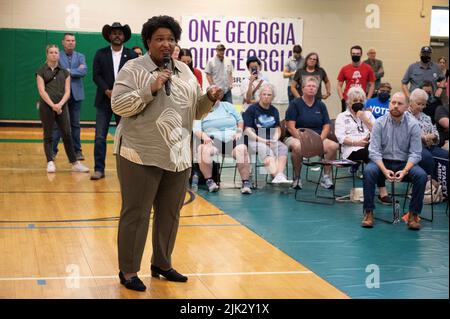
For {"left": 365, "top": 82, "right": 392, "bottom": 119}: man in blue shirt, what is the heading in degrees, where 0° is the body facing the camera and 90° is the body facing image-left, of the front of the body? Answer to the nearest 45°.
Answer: approximately 45°

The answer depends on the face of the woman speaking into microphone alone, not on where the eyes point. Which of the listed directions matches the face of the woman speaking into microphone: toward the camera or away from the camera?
toward the camera

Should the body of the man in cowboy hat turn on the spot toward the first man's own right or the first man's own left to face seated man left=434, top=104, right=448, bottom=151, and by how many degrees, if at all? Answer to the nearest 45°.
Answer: approximately 90° to the first man's own left

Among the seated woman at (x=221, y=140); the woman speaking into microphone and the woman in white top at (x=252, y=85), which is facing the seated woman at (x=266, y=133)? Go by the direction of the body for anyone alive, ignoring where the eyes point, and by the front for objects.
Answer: the woman in white top

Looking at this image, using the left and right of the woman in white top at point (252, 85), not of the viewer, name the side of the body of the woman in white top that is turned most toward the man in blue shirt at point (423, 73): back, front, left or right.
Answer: left

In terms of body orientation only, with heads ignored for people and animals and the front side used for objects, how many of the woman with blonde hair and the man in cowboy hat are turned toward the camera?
2

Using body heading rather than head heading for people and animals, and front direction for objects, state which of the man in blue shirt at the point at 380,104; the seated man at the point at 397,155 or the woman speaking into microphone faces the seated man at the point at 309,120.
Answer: the man in blue shirt

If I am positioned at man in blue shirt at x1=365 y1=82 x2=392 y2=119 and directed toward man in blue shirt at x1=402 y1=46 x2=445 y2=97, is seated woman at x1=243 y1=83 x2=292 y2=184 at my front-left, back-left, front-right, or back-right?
back-left

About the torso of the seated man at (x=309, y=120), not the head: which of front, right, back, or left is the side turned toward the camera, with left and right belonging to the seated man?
front

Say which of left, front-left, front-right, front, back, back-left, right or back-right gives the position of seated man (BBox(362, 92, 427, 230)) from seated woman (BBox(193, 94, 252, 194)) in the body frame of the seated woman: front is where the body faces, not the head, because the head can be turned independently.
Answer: front-left

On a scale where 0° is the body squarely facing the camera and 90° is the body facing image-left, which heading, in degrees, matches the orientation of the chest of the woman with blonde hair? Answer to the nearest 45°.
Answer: approximately 0°

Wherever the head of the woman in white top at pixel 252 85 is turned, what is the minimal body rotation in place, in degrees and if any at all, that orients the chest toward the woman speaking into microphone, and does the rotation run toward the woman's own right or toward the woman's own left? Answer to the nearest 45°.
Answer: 0° — they already face them

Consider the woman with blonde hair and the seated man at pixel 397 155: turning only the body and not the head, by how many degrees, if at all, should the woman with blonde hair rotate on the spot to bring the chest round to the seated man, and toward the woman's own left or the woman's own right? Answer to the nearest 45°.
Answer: approximately 45° to the woman's own left

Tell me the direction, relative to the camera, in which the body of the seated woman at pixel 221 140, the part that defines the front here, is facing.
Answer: toward the camera
